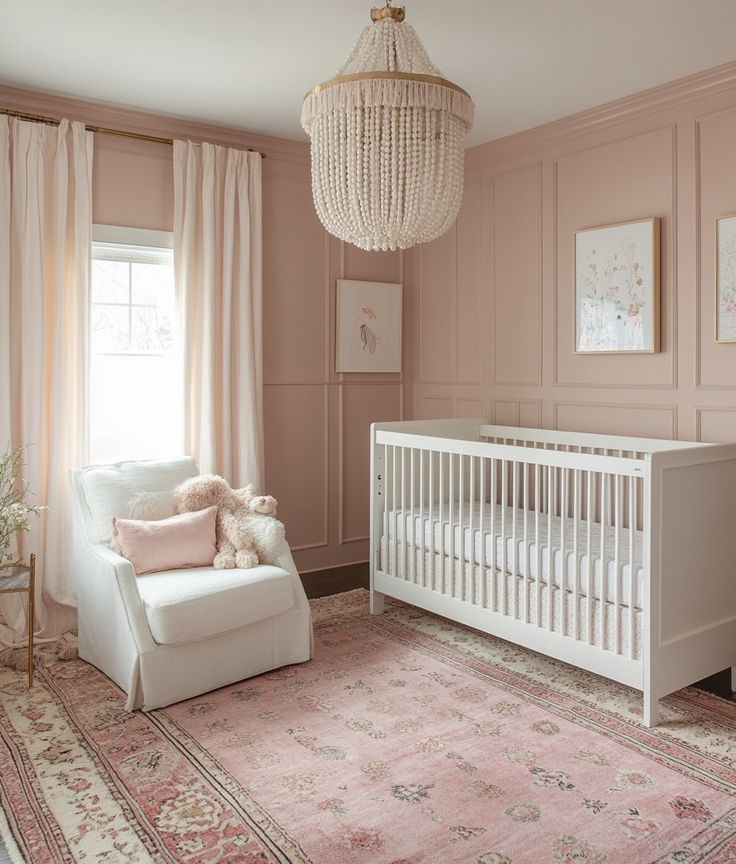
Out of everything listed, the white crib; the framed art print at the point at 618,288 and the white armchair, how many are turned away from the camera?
0

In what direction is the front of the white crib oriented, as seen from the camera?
facing the viewer and to the left of the viewer

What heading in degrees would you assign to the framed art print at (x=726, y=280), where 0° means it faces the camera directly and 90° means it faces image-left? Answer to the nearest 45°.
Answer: approximately 45°

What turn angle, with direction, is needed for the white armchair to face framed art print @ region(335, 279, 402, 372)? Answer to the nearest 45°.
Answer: approximately 90° to its left

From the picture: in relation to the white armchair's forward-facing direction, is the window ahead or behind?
behind

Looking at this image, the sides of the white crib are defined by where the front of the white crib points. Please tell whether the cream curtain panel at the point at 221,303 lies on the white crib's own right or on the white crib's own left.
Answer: on the white crib's own right

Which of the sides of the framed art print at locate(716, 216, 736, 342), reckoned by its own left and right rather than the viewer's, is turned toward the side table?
front

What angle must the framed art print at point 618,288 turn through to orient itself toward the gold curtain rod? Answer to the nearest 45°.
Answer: approximately 45° to its right
